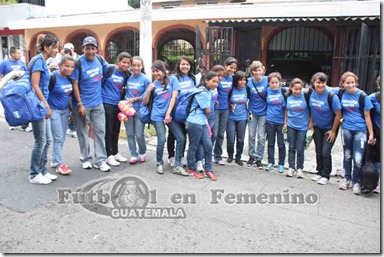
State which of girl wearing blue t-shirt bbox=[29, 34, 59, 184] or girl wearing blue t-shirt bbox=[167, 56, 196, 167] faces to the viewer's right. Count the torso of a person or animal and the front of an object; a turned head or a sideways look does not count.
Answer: girl wearing blue t-shirt bbox=[29, 34, 59, 184]

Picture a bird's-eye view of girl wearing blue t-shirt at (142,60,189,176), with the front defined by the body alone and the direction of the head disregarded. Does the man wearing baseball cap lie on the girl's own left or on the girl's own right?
on the girl's own right

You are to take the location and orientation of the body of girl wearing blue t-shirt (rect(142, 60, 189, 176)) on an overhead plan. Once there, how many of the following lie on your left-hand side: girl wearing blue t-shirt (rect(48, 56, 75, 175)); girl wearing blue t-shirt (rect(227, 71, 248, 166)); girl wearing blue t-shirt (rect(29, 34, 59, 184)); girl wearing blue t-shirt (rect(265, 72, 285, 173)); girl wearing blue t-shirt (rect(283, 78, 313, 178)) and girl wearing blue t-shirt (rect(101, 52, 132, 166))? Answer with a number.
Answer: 3

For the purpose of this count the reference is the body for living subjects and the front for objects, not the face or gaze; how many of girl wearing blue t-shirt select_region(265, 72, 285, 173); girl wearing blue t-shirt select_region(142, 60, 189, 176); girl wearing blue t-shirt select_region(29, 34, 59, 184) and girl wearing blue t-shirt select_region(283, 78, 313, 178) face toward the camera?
3

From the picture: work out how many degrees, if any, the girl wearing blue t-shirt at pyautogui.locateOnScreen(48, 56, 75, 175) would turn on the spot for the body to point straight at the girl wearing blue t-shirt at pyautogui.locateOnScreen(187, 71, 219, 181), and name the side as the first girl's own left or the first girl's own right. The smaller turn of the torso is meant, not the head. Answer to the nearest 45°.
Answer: approximately 45° to the first girl's own left

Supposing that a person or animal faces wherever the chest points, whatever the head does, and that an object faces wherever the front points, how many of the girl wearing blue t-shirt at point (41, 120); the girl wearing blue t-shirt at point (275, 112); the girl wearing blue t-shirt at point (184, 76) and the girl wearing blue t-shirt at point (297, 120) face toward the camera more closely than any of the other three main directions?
3

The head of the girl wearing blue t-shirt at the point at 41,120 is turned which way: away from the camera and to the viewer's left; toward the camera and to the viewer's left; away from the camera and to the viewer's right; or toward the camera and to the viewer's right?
toward the camera and to the viewer's right

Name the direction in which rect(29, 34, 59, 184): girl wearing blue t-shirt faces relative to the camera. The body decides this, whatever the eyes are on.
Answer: to the viewer's right

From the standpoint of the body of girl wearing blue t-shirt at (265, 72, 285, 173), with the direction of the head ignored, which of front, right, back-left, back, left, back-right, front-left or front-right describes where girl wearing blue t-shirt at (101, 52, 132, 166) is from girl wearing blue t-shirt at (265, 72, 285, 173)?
right

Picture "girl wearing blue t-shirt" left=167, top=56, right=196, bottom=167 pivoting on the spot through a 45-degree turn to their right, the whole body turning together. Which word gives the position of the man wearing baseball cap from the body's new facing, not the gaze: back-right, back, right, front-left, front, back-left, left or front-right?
front-right

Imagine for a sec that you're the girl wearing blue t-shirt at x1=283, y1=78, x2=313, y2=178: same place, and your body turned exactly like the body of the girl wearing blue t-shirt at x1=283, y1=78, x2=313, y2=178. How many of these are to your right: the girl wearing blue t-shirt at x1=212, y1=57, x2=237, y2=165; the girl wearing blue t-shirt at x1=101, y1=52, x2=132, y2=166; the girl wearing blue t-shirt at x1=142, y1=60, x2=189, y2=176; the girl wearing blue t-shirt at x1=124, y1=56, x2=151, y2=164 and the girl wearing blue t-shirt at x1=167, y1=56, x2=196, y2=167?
5
